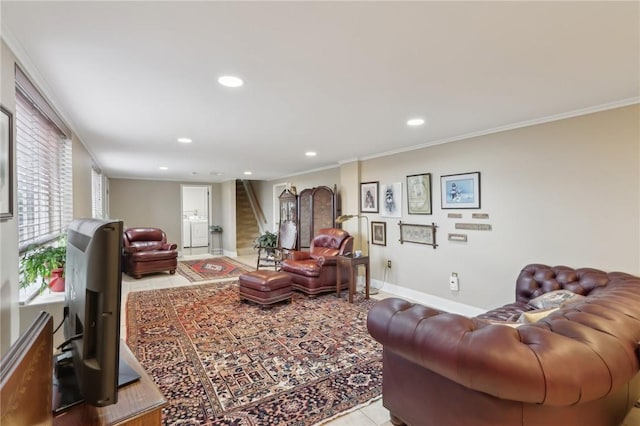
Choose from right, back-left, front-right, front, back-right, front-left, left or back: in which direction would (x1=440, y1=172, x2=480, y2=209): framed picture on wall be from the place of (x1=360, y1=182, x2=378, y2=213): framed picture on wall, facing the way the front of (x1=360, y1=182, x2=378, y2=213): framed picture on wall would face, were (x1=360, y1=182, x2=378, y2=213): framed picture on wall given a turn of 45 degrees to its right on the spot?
back-left

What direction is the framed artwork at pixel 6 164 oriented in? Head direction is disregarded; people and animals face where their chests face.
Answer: to the viewer's right

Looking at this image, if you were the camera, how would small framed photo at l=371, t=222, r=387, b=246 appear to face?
facing the viewer and to the left of the viewer

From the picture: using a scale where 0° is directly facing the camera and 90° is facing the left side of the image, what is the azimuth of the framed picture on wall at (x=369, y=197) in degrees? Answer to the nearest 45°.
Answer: approximately 45°

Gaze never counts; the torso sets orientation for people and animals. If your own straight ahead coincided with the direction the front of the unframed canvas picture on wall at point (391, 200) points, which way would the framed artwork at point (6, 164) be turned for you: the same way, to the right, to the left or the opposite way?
the opposite way

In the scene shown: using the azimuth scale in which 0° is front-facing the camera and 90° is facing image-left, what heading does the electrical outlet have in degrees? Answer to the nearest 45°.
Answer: approximately 45°

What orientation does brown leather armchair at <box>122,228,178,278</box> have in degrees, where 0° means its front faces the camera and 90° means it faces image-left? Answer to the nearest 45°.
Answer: approximately 315°

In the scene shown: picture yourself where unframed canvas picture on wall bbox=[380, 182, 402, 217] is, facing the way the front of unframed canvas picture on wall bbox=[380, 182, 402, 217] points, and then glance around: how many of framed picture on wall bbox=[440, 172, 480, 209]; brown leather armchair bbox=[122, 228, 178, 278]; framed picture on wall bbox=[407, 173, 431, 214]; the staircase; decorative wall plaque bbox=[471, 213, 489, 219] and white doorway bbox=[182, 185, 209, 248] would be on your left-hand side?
3

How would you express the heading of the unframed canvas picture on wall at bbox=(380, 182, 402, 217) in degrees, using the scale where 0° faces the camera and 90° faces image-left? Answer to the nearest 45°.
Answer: approximately 45°
